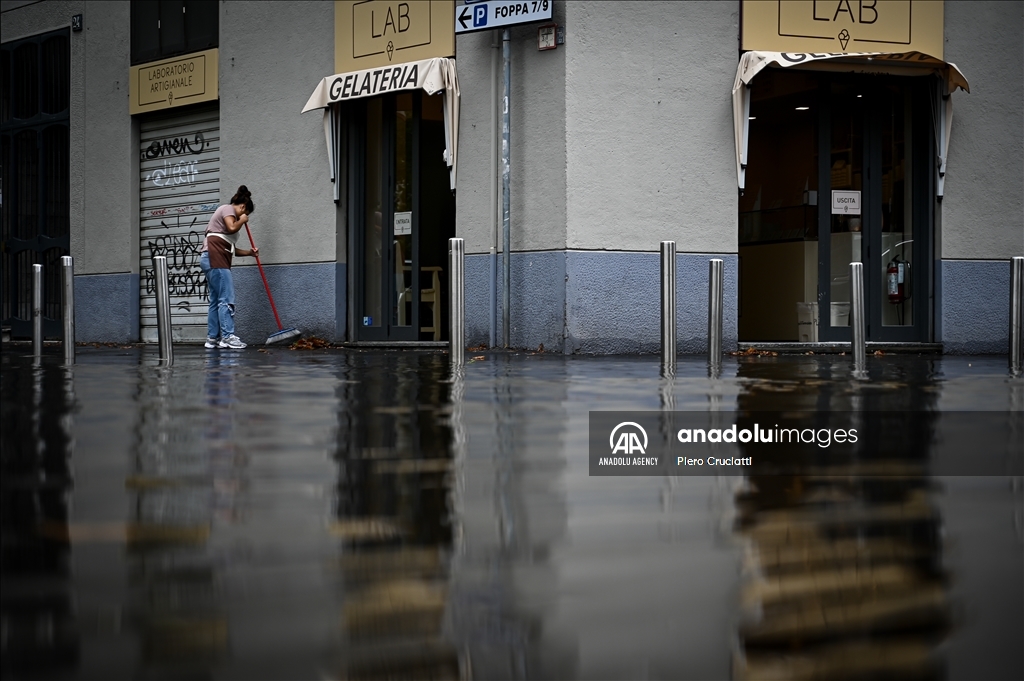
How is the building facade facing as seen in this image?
toward the camera

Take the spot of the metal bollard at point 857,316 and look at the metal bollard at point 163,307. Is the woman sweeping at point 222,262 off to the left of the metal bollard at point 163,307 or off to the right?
right

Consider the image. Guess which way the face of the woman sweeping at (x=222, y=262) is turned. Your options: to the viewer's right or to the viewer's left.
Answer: to the viewer's right

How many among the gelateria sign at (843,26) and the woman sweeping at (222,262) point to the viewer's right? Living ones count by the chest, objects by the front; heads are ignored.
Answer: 1

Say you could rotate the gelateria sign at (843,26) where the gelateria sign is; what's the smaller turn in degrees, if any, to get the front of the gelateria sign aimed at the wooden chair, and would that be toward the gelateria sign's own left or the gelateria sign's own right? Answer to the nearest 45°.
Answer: approximately 90° to the gelateria sign's own right

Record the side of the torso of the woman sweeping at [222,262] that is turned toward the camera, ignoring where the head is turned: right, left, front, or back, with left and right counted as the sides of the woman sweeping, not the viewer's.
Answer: right

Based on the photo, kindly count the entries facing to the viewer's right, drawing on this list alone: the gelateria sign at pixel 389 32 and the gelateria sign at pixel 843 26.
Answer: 0

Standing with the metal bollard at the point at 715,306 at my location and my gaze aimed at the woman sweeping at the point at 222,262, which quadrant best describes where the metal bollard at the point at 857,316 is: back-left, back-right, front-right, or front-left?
back-right

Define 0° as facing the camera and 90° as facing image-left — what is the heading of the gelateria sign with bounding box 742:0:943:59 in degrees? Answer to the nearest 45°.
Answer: approximately 0°

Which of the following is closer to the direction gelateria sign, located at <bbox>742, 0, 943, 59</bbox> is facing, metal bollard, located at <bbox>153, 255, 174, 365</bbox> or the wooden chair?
the metal bollard

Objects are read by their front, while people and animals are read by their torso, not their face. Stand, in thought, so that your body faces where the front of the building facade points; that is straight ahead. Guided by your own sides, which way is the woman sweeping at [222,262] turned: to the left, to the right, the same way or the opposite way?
to the left

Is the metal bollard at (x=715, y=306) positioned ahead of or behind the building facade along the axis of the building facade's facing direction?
ahead
